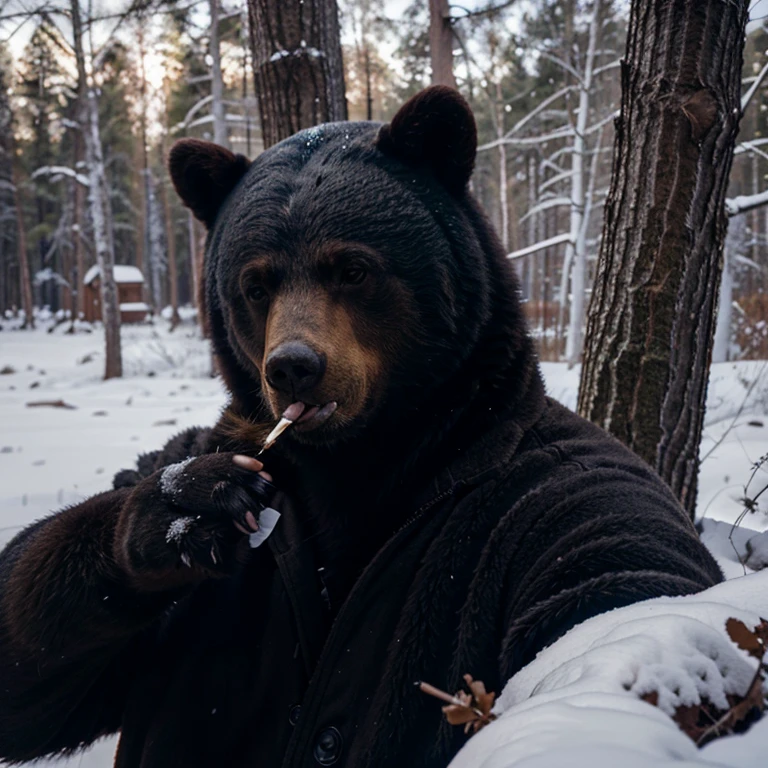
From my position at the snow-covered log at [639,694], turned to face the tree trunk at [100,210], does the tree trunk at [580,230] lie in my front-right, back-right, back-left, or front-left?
front-right

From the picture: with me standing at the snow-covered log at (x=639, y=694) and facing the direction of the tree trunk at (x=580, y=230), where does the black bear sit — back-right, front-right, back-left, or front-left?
front-left

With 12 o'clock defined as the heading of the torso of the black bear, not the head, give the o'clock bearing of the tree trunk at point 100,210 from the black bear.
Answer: The tree trunk is roughly at 4 o'clock from the black bear.

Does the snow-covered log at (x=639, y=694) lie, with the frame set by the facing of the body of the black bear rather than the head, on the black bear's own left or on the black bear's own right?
on the black bear's own left

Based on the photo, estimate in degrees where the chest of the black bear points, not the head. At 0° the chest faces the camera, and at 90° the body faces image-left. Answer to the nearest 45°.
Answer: approximately 45°

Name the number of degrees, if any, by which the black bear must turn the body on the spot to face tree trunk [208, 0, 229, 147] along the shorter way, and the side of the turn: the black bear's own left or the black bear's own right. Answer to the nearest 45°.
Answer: approximately 135° to the black bear's own right

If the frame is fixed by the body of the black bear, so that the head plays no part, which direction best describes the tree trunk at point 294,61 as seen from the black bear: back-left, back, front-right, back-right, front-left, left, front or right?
back-right

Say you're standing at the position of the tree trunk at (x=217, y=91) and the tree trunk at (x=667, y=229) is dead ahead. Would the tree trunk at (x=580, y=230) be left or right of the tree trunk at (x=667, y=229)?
left

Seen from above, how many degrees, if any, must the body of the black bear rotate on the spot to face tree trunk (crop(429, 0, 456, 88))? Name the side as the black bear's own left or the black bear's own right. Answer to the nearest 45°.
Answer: approximately 135° to the black bear's own right

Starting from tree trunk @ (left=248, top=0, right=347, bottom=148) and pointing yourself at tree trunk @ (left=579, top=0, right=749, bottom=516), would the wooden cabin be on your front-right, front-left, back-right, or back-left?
back-left

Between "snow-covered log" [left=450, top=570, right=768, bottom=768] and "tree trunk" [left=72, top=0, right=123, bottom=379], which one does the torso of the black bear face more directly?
the snow-covered log
